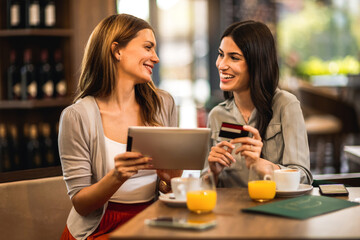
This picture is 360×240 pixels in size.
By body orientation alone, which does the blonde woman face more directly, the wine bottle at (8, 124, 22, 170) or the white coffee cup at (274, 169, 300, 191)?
the white coffee cup

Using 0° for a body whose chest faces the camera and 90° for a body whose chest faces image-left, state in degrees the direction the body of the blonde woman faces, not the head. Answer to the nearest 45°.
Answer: approximately 315°

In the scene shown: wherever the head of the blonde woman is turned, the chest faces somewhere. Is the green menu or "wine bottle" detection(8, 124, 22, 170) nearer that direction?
the green menu

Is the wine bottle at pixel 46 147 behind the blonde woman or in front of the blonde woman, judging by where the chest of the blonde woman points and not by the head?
behind

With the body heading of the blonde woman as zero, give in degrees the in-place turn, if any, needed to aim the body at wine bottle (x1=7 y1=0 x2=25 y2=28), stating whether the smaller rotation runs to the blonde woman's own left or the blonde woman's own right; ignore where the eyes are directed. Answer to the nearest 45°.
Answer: approximately 135° to the blonde woman's own left

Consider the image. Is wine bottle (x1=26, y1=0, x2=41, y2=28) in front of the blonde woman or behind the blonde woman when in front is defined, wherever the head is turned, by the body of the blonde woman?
behind

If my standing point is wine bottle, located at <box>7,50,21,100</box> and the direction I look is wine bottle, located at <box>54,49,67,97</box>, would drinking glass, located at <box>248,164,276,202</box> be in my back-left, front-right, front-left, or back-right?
front-right

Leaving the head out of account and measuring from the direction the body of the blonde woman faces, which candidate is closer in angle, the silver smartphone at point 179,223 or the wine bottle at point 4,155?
the silver smartphone

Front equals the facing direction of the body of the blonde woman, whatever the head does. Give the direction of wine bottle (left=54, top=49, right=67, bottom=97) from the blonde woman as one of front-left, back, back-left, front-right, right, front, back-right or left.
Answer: back-left

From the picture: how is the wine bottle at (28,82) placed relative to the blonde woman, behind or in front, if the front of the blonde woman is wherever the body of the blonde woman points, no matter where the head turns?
behind

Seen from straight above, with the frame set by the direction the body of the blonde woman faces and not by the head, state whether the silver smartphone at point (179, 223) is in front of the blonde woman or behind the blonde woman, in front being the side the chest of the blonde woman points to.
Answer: in front

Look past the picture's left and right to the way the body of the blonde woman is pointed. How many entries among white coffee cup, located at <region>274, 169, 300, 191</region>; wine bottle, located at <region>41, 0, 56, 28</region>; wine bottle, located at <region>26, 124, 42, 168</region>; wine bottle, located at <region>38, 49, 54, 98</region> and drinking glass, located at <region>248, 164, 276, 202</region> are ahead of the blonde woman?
2

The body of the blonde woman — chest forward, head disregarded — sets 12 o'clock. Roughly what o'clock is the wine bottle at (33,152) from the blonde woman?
The wine bottle is roughly at 7 o'clock from the blonde woman.
